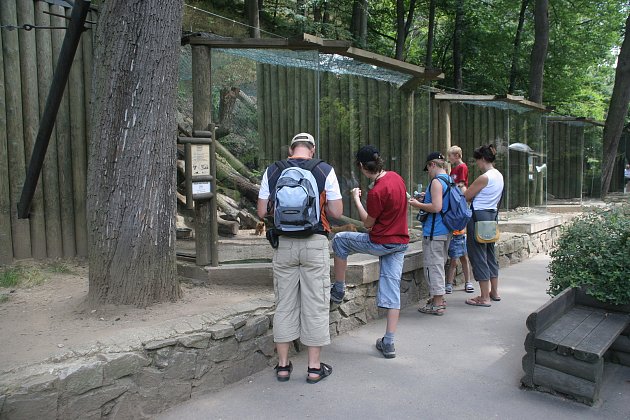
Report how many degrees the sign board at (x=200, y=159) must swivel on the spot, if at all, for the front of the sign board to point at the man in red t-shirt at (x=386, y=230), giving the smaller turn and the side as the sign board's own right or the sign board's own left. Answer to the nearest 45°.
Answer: approximately 45° to the sign board's own left

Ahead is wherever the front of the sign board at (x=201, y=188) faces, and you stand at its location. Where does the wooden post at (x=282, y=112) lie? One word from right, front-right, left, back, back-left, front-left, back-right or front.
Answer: back-left

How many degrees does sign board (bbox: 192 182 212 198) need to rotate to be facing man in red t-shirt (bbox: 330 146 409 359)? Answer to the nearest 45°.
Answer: approximately 45° to its left

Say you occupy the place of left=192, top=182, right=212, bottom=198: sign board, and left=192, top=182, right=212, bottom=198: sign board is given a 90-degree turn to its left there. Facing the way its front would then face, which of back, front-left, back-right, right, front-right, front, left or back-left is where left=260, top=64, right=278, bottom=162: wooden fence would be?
front-left

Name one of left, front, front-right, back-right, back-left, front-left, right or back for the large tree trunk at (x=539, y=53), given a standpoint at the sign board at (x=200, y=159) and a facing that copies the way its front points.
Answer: back-left

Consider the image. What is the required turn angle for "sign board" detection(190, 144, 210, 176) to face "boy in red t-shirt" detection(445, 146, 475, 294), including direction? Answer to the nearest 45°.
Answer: approximately 90° to its left

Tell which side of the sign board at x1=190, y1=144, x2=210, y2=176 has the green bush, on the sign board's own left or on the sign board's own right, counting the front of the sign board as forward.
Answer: on the sign board's own left

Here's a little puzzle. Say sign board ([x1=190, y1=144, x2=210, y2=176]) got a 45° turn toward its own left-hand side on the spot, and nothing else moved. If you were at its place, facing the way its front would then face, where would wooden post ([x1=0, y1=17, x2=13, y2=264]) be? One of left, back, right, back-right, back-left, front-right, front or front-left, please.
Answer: back-right

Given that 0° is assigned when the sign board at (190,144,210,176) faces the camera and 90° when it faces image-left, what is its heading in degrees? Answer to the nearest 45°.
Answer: approximately 0°

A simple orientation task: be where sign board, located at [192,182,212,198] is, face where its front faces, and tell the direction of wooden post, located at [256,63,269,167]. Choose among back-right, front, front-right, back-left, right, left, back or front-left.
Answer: back-left

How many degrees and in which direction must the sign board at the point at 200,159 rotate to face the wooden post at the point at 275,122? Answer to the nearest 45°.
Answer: approximately 135° to its left

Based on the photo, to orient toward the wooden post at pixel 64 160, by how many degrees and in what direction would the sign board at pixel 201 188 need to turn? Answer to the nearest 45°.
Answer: approximately 135° to its right

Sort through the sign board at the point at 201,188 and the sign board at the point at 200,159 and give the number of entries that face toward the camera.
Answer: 2

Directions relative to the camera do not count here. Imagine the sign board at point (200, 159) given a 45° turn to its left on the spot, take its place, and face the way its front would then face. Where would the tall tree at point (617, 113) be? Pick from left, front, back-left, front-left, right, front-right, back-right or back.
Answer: left
